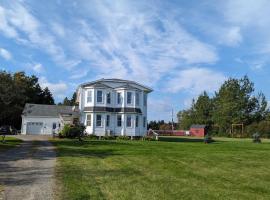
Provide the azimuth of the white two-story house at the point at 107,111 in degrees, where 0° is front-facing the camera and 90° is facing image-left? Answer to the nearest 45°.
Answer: approximately 0°

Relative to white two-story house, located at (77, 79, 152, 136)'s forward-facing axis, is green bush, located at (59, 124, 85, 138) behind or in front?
in front
